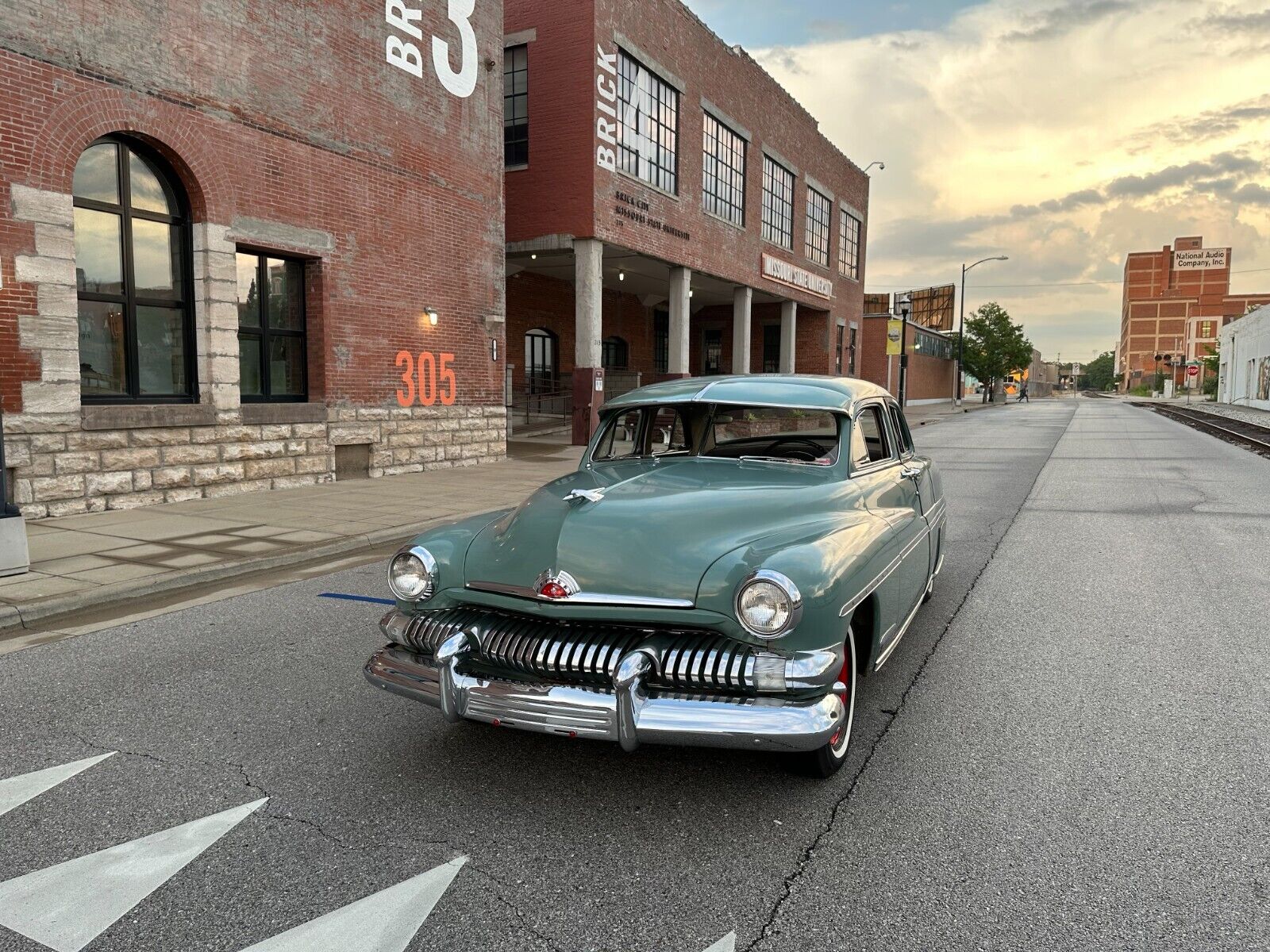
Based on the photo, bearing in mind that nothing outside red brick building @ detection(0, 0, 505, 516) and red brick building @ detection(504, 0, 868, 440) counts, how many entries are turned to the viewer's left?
0

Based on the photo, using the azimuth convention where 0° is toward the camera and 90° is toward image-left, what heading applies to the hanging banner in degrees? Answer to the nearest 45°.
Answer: approximately 0°

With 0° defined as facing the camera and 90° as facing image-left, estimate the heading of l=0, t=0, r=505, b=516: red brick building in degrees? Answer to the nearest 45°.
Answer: approximately 315°

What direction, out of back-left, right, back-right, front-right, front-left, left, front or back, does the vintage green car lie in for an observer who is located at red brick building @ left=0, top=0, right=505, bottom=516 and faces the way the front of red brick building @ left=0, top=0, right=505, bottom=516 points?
front-right

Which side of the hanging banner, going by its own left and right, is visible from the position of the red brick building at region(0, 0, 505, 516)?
front

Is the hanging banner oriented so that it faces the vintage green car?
yes

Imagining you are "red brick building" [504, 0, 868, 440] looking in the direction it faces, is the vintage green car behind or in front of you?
in front

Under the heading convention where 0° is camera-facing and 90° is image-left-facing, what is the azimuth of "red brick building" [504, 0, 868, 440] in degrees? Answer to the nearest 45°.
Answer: approximately 315°

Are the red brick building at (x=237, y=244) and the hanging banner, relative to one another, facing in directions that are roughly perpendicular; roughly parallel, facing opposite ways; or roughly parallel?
roughly perpendicular

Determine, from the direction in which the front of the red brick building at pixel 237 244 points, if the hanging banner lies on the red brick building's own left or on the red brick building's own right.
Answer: on the red brick building's own left

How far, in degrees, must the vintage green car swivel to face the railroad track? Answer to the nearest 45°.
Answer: approximately 180°

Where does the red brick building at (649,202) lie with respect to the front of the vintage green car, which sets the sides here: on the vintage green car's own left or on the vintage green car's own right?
on the vintage green car's own right

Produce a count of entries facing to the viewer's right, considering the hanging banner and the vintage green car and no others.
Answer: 0

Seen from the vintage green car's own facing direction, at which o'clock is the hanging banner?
The hanging banner is roughly at 5 o'clock from the vintage green car.

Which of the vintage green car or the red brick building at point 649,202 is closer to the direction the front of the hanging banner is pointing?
the vintage green car

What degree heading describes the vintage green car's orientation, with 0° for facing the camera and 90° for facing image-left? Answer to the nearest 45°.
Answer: approximately 45°
